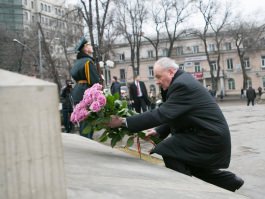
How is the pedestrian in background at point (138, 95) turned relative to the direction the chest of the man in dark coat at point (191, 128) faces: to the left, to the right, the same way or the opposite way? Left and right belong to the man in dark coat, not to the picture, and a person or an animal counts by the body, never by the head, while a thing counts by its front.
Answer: to the left

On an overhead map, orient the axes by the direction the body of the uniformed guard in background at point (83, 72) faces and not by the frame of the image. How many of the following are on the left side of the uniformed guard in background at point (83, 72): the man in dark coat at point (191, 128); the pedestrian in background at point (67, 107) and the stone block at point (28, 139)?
1

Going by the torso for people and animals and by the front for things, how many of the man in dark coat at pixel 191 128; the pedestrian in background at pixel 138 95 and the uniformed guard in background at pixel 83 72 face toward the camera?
1

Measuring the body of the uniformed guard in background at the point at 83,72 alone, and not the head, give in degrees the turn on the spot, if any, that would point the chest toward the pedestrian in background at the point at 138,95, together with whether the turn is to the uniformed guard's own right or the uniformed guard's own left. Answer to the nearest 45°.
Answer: approximately 90° to the uniformed guard's own left

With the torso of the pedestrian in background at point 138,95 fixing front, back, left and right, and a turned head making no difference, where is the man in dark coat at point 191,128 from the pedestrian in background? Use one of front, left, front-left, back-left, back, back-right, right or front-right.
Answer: front

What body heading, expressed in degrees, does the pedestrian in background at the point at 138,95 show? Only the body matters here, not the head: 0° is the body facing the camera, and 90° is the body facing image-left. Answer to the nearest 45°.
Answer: approximately 0°

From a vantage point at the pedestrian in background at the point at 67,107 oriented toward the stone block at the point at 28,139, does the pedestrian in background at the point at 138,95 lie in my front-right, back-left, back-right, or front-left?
back-left

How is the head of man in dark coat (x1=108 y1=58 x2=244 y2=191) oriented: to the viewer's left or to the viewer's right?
to the viewer's left

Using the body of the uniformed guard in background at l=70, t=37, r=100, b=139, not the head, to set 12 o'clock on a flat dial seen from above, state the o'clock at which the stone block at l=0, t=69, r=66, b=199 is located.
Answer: The stone block is roughly at 3 o'clock from the uniformed guard in background.
